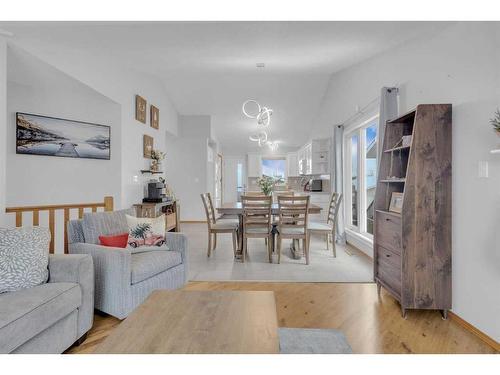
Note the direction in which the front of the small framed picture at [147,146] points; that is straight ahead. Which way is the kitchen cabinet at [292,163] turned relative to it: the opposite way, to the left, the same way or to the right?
to the right

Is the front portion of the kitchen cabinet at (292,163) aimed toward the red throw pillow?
yes

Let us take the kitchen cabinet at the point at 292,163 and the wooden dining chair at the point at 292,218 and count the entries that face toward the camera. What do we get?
1

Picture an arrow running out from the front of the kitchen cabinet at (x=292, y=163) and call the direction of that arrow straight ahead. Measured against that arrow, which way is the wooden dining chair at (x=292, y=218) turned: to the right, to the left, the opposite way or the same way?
the opposite way

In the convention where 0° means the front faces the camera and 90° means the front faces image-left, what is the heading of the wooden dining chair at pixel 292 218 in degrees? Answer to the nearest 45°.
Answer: approximately 180°

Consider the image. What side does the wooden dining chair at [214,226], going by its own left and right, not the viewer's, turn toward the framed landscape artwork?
back

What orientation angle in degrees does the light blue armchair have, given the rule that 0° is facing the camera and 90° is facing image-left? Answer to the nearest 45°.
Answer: approximately 315°

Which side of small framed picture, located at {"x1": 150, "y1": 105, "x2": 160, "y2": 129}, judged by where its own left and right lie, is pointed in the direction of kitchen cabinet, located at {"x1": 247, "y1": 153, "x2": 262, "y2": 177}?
left

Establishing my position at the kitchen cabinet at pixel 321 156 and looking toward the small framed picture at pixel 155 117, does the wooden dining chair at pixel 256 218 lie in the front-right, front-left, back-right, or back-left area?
front-left

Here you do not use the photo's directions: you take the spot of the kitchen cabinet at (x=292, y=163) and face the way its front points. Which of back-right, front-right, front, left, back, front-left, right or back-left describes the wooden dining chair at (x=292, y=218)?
front

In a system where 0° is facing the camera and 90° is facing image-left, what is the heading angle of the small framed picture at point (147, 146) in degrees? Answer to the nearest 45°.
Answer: approximately 315°

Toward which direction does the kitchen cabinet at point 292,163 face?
toward the camera
